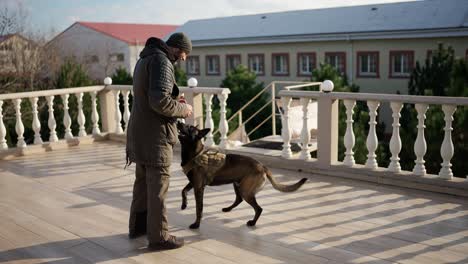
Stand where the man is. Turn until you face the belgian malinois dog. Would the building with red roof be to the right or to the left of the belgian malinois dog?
left

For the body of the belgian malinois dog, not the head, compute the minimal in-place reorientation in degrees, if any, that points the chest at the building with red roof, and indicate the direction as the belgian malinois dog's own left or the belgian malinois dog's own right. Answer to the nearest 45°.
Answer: approximately 90° to the belgian malinois dog's own right

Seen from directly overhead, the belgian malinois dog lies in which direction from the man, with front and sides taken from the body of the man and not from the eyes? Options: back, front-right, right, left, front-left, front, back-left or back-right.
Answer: front-left

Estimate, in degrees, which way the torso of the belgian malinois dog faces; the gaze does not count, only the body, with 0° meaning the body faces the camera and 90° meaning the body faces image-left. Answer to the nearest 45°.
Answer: approximately 90°

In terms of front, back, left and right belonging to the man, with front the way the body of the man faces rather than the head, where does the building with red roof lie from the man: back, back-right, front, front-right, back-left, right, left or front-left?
left

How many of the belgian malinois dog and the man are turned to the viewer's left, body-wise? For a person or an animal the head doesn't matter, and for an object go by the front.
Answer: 1

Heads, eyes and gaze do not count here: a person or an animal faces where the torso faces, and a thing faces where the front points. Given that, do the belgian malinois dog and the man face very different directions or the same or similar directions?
very different directions

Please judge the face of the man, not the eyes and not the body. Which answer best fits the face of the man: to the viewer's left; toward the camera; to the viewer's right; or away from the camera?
to the viewer's right

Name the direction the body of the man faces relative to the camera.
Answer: to the viewer's right

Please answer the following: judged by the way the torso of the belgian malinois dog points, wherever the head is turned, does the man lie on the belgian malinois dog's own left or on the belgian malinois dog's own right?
on the belgian malinois dog's own left
